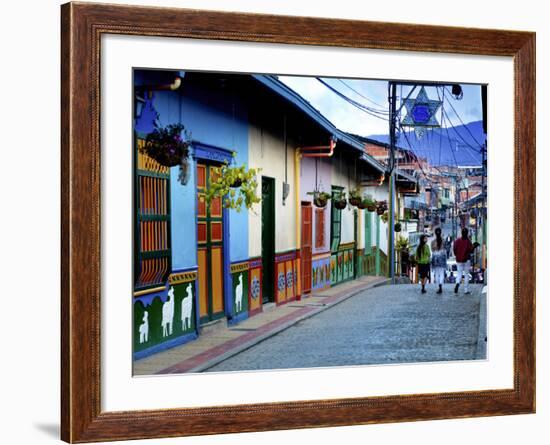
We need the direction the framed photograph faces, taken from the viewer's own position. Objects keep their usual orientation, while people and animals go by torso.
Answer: facing the viewer and to the right of the viewer
